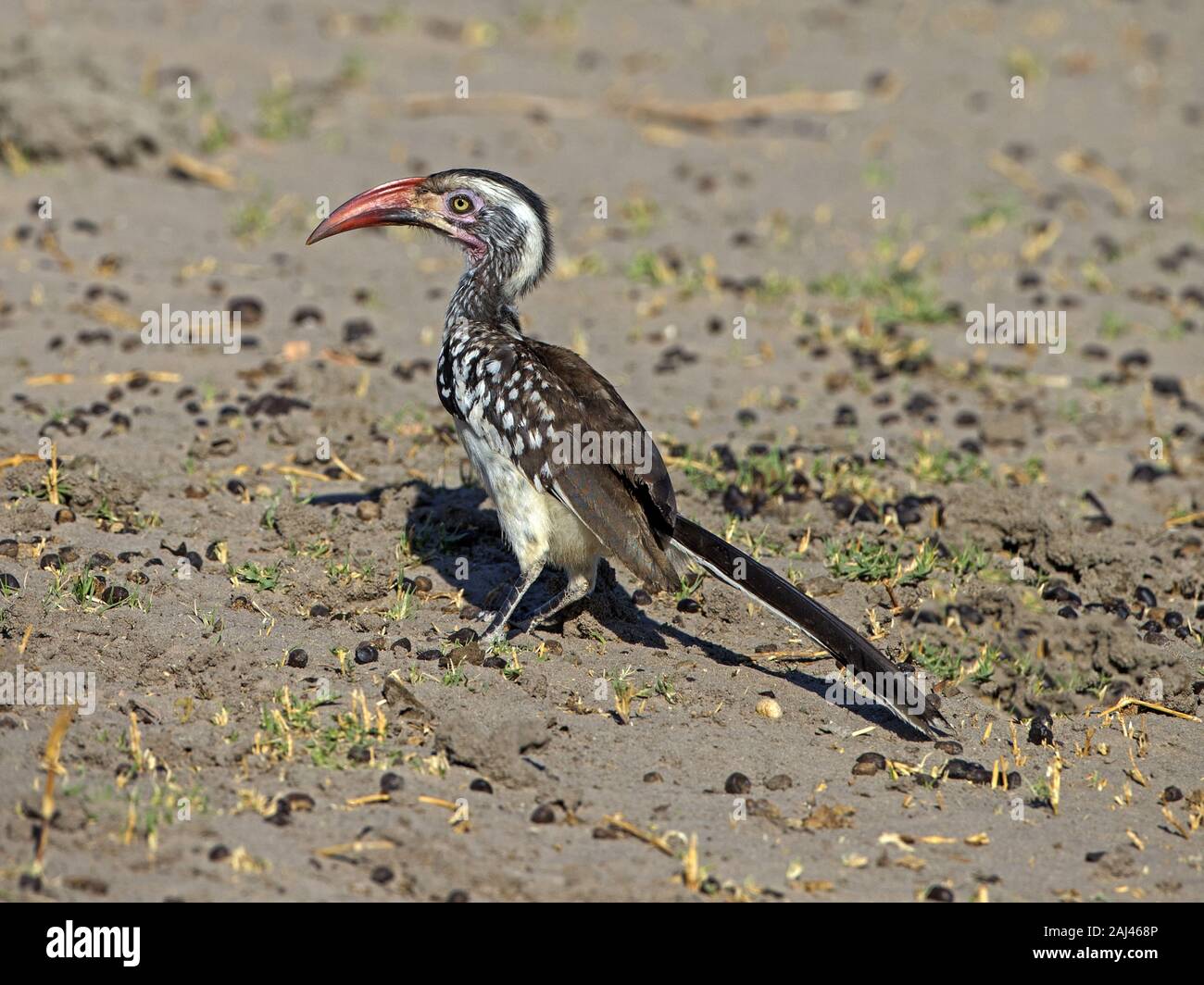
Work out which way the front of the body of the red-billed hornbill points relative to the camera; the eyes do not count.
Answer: to the viewer's left

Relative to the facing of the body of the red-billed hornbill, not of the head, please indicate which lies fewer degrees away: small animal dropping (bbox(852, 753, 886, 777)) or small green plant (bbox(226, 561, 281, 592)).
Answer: the small green plant

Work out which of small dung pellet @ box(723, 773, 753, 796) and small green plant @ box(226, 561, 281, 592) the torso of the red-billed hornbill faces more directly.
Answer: the small green plant

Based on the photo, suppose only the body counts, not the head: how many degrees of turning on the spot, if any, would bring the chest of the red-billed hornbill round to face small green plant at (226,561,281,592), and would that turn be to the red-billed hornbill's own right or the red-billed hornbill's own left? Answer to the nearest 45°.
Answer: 0° — it already faces it

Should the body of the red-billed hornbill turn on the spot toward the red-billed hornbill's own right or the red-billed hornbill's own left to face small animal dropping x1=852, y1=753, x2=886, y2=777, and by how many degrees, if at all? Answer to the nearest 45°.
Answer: approximately 135° to the red-billed hornbill's own left
